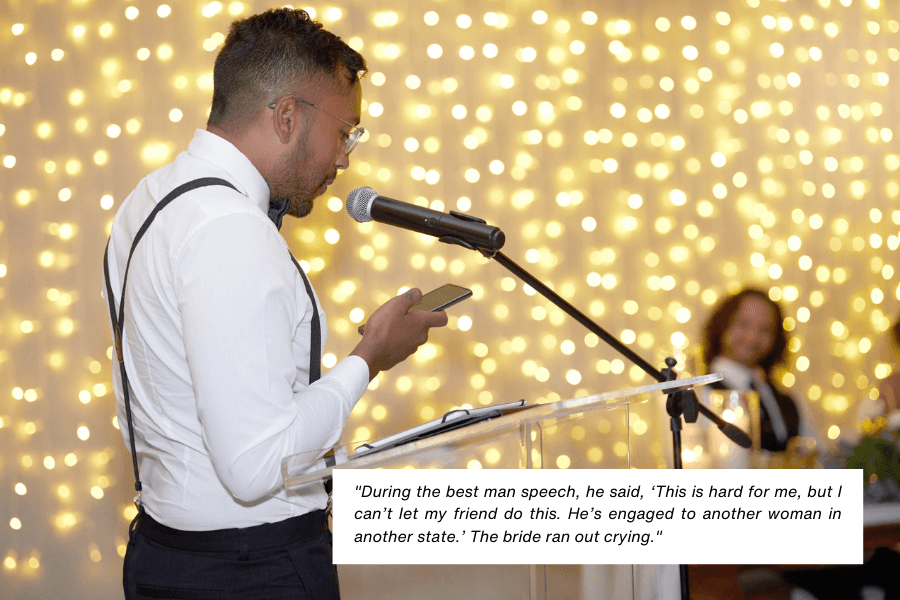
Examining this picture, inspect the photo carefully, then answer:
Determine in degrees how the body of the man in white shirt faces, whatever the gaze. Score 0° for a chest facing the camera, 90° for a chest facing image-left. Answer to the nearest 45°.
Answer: approximately 270°

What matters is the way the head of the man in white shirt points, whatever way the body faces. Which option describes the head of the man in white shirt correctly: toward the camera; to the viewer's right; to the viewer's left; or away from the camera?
to the viewer's right
